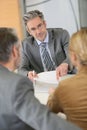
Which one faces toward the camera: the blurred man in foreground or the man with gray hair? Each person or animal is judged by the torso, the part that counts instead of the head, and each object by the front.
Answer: the man with gray hair

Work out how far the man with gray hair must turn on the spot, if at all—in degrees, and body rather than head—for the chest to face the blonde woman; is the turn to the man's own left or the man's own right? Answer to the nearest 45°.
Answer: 0° — they already face them

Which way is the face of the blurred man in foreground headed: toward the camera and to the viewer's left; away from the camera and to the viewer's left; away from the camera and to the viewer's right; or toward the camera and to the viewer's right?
away from the camera and to the viewer's right

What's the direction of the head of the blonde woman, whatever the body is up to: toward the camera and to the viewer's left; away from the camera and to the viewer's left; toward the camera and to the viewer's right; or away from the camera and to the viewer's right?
away from the camera and to the viewer's left

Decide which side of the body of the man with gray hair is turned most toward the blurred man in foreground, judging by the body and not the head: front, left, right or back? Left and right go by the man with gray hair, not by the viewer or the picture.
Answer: front

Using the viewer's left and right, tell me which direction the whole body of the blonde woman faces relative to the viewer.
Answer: facing away from the viewer and to the left of the viewer

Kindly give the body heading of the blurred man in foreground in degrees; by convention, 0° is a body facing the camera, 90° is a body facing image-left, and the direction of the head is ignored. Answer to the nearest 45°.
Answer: approximately 225°

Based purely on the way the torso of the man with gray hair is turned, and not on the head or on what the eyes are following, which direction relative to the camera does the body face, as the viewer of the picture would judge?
toward the camera

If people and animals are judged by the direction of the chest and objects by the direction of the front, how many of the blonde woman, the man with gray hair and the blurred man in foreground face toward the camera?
1

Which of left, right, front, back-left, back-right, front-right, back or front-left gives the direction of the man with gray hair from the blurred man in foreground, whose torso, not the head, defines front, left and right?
front-left

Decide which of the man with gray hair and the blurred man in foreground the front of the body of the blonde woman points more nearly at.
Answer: the man with gray hair

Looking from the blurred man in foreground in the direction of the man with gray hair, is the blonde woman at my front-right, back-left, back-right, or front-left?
front-right
